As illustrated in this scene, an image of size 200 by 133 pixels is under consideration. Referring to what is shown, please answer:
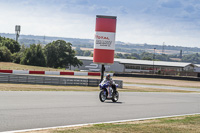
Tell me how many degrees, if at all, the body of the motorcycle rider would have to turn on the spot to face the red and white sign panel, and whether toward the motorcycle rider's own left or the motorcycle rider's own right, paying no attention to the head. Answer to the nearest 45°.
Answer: approximately 135° to the motorcycle rider's own right

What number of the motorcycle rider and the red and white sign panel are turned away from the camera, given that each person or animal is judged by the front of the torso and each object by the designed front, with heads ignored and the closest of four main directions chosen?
0

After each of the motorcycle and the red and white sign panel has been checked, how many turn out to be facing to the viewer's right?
0

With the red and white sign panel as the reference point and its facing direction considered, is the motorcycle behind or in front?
in front

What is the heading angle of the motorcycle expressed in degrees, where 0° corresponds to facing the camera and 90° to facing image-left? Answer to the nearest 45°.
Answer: approximately 45°

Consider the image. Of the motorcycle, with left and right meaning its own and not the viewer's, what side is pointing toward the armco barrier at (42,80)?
right

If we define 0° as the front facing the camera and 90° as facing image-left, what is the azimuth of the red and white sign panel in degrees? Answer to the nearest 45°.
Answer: approximately 0°

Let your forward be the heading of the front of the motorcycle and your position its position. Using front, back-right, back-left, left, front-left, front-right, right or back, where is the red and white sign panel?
back-right

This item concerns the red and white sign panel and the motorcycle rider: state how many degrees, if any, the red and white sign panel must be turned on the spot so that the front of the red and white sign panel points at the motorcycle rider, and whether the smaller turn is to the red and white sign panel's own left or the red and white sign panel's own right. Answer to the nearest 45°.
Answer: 0° — it already faces them
